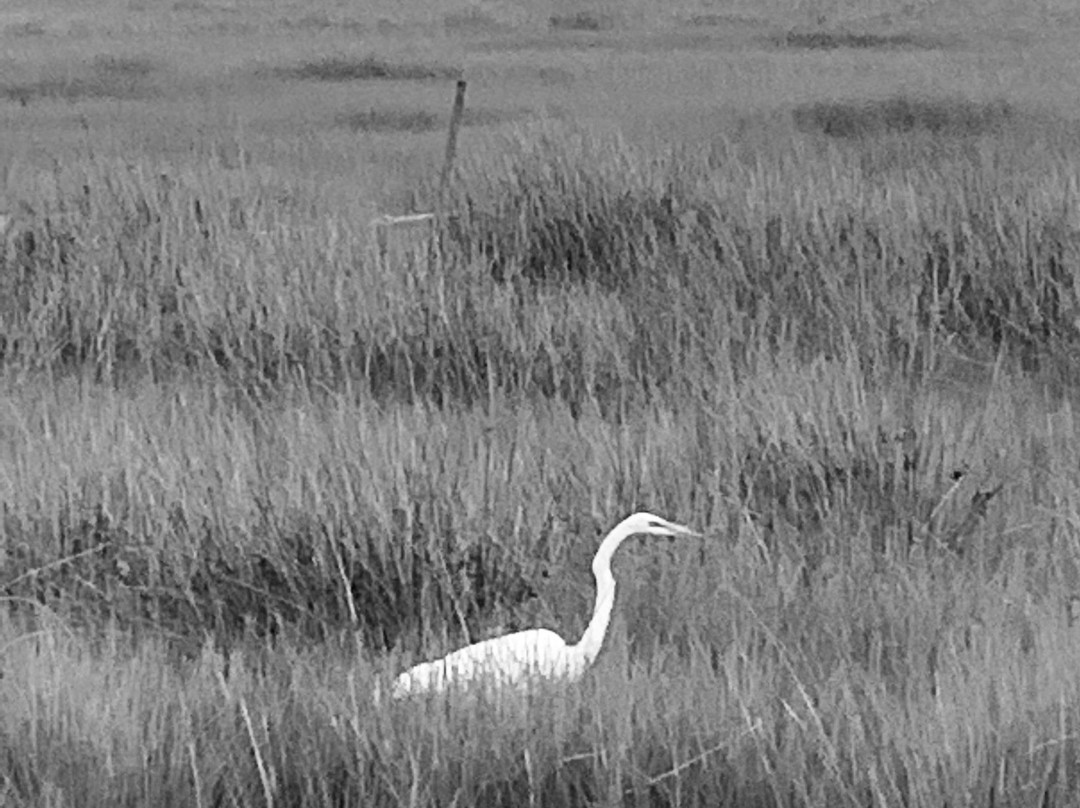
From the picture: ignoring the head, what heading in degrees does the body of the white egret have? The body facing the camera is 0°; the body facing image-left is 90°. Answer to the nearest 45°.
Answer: approximately 270°
